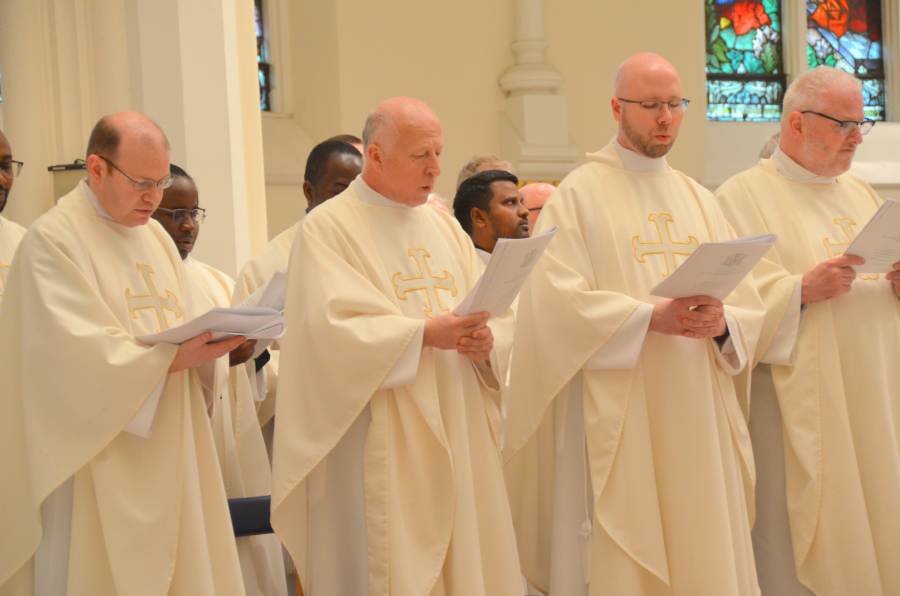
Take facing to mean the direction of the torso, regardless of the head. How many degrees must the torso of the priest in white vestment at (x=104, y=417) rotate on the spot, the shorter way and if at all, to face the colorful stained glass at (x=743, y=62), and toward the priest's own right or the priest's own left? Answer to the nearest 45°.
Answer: approximately 90° to the priest's own left

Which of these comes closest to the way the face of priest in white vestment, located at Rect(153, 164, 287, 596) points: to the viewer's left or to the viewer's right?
to the viewer's right

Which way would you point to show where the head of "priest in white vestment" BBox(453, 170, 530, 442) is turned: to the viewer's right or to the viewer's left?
to the viewer's right

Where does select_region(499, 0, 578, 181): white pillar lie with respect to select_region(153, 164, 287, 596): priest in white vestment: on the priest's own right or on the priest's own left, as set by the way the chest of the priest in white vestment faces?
on the priest's own left

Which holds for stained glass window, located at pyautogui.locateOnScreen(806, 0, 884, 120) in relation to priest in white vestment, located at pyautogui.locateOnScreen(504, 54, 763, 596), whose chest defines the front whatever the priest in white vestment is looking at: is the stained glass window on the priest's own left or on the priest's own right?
on the priest's own left

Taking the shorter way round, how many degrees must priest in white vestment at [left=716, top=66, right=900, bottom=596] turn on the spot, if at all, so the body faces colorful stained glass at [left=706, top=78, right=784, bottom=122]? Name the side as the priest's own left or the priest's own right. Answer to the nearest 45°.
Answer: approximately 135° to the priest's own left

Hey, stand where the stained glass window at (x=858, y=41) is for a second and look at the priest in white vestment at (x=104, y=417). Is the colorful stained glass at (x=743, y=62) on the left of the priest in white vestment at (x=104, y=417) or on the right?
right

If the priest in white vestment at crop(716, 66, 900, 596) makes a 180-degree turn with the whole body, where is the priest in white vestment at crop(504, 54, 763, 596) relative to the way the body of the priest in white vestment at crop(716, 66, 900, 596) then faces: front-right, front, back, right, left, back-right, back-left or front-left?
left

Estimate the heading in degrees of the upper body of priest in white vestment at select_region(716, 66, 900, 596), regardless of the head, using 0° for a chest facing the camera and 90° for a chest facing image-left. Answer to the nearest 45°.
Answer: approximately 315°

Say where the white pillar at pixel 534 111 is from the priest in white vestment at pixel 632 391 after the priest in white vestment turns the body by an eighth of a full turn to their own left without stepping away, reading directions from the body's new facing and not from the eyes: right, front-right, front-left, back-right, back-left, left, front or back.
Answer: left

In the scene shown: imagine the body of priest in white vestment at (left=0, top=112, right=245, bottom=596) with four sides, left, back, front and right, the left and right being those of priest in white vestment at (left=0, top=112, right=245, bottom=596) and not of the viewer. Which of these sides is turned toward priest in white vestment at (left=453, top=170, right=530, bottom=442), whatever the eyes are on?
left

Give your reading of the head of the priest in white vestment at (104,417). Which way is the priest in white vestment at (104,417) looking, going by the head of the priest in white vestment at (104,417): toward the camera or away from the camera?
toward the camera

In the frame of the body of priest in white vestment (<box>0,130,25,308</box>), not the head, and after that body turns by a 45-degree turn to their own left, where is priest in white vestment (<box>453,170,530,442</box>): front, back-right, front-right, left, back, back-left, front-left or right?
front

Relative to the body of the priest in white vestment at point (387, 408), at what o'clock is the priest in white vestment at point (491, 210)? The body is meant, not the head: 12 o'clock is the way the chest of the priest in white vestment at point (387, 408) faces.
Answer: the priest in white vestment at point (491, 210) is roughly at 8 o'clock from the priest in white vestment at point (387, 408).

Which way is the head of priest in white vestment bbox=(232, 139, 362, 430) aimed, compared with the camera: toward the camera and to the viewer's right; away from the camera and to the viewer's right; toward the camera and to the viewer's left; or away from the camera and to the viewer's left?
toward the camera and to the viewer's right

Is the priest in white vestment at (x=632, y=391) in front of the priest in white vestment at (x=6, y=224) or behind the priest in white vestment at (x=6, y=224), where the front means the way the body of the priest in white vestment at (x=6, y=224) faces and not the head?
in front

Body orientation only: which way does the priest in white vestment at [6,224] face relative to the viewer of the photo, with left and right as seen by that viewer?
facing the viewer and to the right of the viewer
